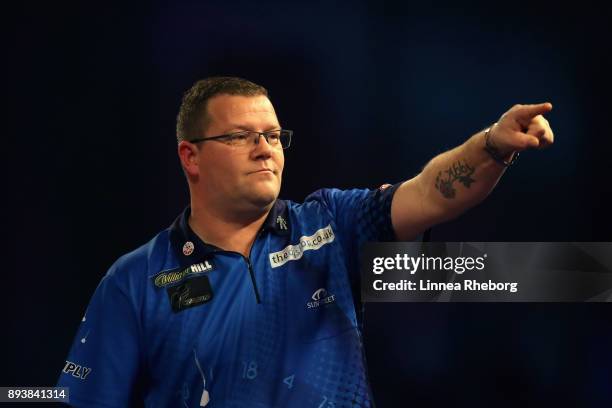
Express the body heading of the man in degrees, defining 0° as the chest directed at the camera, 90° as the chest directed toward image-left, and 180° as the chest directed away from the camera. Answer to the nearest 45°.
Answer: approximately 315°

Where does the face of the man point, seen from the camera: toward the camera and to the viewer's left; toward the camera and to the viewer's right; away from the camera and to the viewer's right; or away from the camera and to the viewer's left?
toward the camera and to the viewer's right
